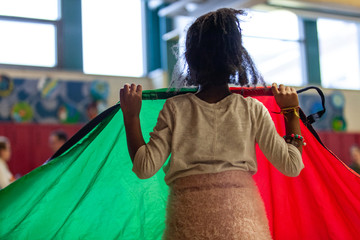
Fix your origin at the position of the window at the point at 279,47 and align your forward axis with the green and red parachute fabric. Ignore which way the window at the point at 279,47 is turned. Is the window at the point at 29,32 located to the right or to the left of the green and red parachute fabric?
right

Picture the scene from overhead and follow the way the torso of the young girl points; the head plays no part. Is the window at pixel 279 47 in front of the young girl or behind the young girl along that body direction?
in front

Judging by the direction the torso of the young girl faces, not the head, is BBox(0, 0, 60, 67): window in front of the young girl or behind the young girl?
in front

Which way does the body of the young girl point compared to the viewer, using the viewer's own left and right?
facing away from the viewer

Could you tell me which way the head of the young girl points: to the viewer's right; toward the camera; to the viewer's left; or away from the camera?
away from the camera

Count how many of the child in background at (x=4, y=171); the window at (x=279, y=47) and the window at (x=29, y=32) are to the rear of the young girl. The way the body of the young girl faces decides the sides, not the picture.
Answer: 0

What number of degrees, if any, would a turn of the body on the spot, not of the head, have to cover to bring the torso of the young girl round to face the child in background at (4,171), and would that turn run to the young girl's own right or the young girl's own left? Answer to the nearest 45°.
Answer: approximately 45° to the young girl's own left

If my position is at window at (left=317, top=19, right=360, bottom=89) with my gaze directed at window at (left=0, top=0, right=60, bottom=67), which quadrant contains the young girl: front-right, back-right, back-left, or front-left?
front-left

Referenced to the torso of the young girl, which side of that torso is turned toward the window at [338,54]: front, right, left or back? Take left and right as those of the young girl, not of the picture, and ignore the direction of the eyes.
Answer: front

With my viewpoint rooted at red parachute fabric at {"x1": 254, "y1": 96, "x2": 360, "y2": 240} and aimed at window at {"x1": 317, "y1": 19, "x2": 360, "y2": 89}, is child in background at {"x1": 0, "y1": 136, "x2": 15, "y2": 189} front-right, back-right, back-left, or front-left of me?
front-left
